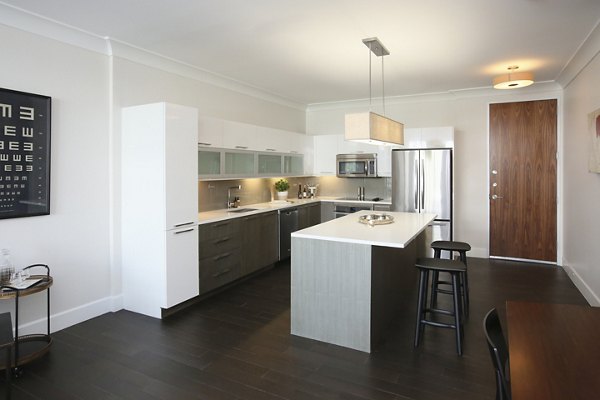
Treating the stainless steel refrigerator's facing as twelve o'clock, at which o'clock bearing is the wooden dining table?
The wooden dining table is roughly at 12 o'clock from the stainless steel refrigerator.

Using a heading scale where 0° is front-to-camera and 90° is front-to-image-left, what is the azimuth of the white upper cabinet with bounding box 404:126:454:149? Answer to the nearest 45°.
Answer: approximately 0°

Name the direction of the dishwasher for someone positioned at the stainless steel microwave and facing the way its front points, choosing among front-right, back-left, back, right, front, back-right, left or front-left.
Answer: front-right

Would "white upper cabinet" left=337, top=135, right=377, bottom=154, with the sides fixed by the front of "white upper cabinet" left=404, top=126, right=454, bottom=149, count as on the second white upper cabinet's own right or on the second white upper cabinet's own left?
on the second white upper cabinet's own right

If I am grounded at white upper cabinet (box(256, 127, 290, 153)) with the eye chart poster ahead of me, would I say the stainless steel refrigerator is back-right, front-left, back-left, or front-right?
back-left

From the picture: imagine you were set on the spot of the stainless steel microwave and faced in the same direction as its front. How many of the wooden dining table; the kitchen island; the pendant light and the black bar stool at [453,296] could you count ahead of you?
4

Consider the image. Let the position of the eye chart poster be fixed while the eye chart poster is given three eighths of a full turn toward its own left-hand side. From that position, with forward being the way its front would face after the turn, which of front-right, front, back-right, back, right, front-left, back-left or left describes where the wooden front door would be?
right

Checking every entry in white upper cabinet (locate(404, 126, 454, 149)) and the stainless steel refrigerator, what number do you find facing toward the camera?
2

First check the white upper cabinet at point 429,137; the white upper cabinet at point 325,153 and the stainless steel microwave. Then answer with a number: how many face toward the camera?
3

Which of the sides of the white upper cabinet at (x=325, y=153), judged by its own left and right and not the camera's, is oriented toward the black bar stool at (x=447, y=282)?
front

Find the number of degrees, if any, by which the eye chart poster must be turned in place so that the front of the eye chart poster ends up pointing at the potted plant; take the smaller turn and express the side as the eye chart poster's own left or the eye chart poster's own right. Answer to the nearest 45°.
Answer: approximately 90° to the eye chart poster's own left

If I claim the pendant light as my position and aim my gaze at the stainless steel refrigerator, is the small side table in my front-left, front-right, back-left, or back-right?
back-left

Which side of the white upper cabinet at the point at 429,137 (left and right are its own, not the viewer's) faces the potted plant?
right

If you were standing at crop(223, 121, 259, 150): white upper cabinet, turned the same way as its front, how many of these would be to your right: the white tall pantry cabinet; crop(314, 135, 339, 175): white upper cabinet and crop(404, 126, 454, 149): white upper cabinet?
1

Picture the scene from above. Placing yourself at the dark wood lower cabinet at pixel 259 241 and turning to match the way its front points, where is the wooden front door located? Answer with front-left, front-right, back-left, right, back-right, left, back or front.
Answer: front-left
